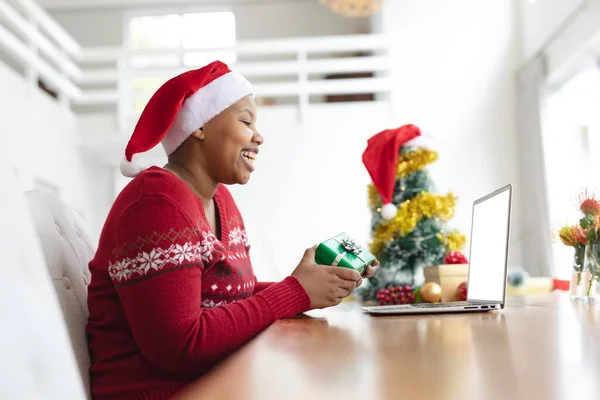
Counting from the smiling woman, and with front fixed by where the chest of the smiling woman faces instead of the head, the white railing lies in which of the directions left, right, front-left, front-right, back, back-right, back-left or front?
left

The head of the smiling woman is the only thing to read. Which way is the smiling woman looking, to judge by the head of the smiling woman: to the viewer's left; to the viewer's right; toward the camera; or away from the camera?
to the viewer's right

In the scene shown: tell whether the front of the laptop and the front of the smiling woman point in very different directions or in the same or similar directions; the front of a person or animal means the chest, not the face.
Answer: very different directions

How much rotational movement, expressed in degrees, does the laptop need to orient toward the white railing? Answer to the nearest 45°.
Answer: approximately 90° to its right

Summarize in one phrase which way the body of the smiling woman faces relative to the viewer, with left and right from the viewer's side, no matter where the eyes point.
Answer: facing to the right of the viewer

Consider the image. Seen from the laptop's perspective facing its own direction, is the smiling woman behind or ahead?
ahead

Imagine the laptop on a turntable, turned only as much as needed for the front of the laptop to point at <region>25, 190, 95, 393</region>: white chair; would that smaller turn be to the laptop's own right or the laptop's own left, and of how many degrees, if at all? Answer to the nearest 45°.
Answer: approximately 45° to the laptop's own left

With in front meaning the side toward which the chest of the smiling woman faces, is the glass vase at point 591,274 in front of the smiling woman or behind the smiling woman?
in front

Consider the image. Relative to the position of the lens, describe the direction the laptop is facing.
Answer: facing to the left of the viewer

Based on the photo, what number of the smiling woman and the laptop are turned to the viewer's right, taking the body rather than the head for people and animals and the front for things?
1

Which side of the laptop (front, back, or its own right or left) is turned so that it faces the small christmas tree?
right

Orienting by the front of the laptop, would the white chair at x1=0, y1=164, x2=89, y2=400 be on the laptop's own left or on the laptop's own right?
on the laptop's own left
